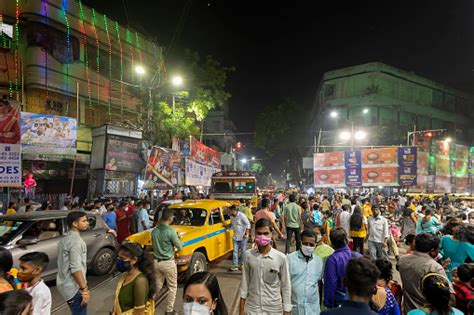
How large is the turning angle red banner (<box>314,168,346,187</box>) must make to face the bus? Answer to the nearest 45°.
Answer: approximately 45° to its right

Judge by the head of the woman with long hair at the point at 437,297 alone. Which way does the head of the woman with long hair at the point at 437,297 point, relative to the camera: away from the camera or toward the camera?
away from the camera

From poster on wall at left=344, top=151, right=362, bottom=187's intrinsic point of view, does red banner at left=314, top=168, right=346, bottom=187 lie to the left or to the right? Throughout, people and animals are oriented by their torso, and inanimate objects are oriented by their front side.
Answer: on its right

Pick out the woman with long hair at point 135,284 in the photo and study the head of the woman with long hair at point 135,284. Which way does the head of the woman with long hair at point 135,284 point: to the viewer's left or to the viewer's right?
to the viewer's left

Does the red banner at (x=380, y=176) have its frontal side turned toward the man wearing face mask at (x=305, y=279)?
yes

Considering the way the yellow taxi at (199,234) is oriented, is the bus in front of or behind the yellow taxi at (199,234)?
behind

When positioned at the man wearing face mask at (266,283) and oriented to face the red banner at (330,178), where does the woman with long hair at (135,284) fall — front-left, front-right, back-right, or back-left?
back-left
